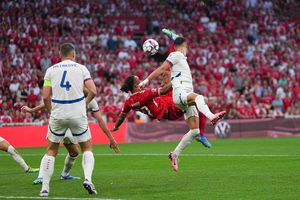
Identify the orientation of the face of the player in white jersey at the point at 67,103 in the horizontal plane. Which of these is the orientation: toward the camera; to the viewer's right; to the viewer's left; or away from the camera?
away from the camera

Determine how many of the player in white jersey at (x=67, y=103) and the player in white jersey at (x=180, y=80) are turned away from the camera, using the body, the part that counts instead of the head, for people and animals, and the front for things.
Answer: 1

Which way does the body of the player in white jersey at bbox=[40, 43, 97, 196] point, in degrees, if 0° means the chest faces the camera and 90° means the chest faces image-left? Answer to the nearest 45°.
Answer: approximately 180°
